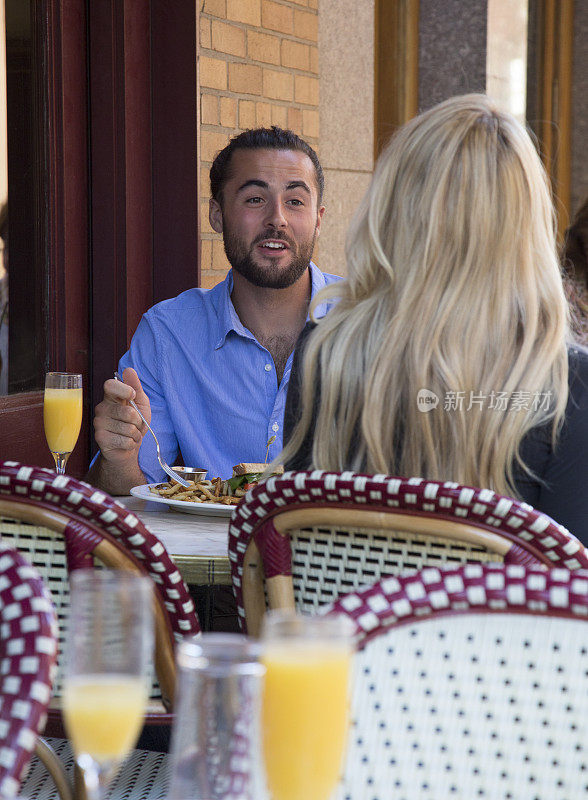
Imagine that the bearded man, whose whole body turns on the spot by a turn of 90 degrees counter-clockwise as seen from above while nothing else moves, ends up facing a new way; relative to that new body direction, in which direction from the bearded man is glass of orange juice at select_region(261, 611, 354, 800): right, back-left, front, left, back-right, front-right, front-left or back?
back-right

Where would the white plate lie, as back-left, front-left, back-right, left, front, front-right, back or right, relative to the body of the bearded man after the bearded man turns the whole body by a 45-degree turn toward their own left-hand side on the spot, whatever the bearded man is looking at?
right

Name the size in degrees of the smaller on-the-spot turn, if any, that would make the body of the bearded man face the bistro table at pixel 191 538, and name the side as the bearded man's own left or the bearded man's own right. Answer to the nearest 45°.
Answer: approximately 45° to the bearded man's own right

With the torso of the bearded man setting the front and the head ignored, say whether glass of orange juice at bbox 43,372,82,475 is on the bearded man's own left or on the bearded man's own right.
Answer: on the bearded man's own right

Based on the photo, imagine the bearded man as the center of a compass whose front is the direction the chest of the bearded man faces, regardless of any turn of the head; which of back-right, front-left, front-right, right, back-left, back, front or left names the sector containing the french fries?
front-right

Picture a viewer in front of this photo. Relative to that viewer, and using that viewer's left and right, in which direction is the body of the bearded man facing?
facing the viewer and to the right of the viewer

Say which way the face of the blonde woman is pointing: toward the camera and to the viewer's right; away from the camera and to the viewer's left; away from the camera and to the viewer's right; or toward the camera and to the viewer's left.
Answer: away from the camera and to the viewer's left

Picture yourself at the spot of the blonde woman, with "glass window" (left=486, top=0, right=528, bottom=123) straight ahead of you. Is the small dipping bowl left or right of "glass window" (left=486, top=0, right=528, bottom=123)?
left

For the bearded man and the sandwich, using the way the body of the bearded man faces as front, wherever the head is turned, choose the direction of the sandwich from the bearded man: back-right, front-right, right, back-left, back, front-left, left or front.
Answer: front-right

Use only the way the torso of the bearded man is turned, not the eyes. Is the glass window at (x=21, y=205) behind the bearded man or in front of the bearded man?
behind

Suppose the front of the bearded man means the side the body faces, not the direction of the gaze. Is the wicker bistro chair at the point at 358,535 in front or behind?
in front
